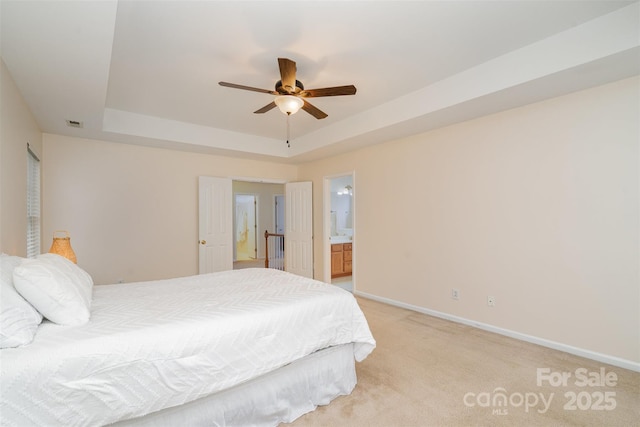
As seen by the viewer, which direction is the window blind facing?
to the viewer's right

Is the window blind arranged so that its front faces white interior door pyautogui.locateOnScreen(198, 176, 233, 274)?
yes

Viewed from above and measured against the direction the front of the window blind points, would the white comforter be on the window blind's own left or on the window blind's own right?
on the window blind's own right

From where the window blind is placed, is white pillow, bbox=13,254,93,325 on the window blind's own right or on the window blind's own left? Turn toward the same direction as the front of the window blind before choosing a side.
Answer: on the window blind's own right

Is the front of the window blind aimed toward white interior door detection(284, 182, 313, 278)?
yes

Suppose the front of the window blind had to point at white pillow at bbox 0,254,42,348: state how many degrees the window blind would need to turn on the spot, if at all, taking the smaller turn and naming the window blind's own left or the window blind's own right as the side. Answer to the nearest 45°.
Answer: approximately 90° to the window blind's own right
